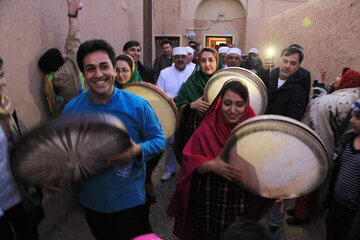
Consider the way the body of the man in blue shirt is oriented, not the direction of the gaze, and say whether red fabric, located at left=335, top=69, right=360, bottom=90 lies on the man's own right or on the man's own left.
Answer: on the man's own left

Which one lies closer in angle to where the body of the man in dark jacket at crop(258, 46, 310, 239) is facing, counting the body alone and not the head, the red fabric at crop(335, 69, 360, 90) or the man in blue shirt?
the man in blue shirt

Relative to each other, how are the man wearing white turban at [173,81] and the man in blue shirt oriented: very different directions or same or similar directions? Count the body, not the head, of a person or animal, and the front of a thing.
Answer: same or similar directions

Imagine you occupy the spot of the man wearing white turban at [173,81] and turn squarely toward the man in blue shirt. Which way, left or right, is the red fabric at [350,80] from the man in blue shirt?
left

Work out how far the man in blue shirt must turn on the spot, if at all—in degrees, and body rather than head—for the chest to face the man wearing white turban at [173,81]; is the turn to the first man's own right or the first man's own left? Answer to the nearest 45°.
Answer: approximately 180°

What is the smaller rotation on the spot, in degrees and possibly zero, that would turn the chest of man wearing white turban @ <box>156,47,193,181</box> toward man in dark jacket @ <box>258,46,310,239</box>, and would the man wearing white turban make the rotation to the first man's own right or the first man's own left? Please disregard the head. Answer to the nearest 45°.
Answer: approximately 45° to the first man's own left

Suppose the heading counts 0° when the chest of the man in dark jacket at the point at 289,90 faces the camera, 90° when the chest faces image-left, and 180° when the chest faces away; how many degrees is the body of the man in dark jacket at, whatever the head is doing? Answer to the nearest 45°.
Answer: approximately 45°

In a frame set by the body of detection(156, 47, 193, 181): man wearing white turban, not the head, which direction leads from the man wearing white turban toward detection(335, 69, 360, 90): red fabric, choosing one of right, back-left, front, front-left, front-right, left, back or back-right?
front-left

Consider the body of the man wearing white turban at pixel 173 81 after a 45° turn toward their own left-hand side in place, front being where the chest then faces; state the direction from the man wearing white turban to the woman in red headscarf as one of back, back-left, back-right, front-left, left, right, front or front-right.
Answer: front-right

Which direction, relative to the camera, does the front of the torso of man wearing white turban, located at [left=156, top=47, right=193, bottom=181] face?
toward the camera

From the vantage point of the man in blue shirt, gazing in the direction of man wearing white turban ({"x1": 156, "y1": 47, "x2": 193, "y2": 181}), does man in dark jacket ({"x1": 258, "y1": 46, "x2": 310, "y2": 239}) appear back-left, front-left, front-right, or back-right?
front-right

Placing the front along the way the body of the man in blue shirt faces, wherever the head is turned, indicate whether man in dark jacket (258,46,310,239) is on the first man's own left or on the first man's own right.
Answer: on the first man's own left

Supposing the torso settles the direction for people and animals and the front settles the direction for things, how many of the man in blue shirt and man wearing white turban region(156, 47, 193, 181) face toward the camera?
2

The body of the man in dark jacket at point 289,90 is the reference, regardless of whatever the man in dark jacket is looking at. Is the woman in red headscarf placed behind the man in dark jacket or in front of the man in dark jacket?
in front

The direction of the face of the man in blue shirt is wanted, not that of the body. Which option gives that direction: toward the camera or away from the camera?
toward the camera

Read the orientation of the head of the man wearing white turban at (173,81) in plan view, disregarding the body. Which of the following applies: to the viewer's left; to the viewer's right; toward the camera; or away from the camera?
toward the camera
